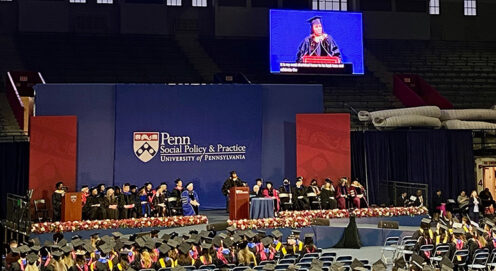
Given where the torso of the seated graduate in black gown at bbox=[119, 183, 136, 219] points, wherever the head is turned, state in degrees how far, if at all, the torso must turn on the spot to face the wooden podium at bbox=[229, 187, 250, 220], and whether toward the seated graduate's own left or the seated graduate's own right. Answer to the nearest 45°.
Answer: approximately 45° to the seated graduate's own left

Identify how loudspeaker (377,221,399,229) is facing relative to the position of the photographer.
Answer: facing the viewer

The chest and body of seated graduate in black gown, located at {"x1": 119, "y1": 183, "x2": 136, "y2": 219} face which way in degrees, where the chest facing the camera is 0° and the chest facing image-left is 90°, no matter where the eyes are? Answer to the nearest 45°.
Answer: approximately 315°

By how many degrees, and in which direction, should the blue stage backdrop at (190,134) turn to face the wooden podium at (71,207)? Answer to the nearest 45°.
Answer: approximately 45° to its right

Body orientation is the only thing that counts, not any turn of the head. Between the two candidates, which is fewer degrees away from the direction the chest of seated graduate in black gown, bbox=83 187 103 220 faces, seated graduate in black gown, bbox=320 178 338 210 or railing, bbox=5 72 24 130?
the seated graduate in black gown

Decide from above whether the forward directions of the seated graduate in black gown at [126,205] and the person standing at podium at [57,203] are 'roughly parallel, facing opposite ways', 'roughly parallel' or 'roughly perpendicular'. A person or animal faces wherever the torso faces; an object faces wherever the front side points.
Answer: roughly parallel

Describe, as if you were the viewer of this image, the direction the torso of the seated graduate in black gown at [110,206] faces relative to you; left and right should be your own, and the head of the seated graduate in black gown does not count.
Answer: facing the viewer and to the right of the viewer

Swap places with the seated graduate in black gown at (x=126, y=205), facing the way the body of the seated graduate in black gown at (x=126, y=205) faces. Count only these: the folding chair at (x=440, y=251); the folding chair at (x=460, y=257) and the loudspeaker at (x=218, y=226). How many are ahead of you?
3

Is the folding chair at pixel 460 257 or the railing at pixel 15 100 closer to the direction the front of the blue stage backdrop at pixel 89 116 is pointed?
the folding chair

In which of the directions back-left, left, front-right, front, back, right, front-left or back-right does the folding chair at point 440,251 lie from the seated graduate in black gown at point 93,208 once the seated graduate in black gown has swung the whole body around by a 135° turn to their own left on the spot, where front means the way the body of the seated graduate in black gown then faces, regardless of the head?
back-right
